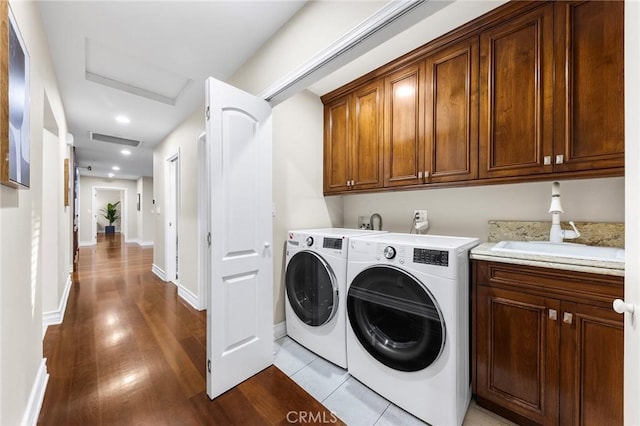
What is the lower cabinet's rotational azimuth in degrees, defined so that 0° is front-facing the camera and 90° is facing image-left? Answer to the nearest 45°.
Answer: approximately 45°

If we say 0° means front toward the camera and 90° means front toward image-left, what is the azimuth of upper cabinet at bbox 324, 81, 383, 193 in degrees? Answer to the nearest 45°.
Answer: approximately 45°

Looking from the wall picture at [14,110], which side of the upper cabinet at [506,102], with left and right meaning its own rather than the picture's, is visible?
front

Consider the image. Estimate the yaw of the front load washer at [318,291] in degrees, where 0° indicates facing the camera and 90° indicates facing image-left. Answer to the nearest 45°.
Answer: approximately 45°

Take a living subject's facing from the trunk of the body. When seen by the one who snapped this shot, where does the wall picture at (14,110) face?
facing to the right of the viewer

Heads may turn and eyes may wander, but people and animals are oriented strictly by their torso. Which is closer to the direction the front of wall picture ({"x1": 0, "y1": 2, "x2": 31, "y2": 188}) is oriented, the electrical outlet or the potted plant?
the electrical outlet

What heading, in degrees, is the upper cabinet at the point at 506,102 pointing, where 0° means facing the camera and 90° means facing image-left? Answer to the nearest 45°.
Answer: approximately 45°
